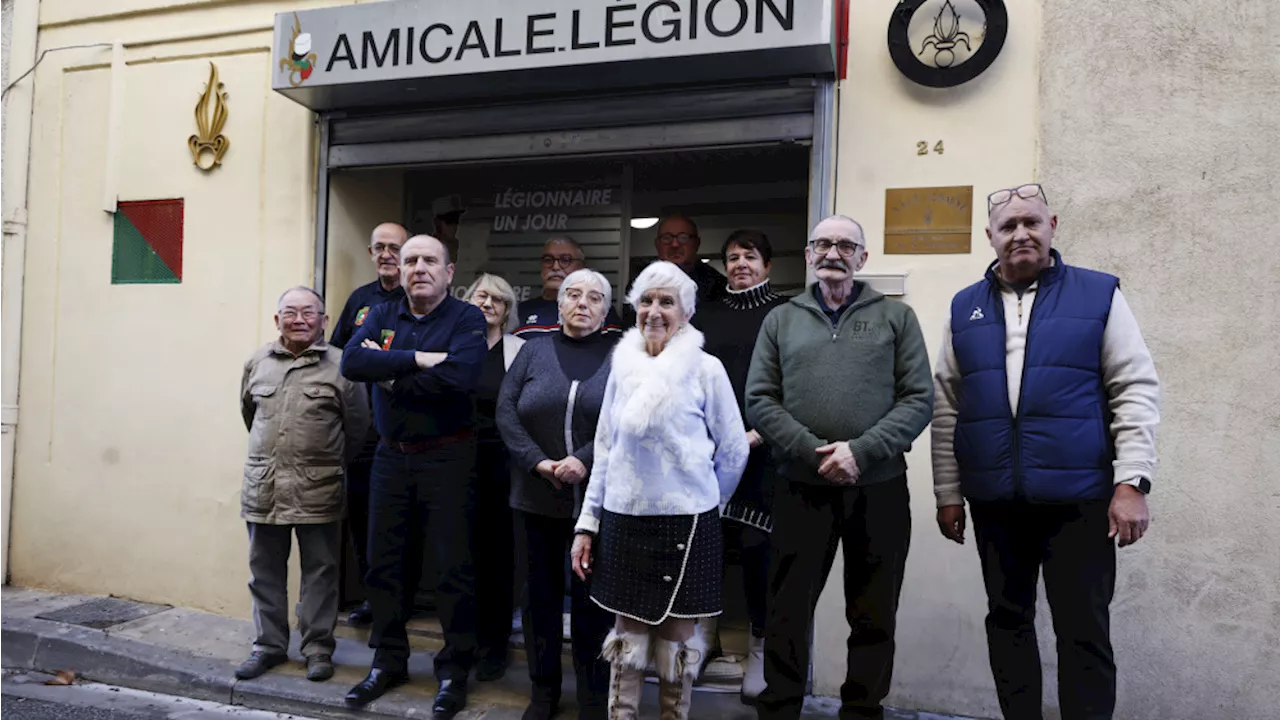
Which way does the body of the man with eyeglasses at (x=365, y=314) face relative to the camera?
toward the camera

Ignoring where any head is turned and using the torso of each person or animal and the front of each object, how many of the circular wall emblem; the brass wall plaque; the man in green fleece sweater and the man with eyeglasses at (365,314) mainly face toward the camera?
4

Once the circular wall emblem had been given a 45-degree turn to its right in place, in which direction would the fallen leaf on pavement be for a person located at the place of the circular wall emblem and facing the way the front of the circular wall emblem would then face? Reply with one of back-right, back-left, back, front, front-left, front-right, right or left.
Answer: front-right

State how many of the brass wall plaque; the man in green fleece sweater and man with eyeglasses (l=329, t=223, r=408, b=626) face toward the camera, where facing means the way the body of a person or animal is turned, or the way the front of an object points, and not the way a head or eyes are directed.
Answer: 3

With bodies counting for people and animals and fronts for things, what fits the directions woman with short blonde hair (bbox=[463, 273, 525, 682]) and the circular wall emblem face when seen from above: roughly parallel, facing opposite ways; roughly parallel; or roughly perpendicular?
roughly parallel

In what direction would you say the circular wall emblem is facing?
toward the camera

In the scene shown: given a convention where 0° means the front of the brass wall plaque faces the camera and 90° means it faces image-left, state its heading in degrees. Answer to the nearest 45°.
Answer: approximately 0°

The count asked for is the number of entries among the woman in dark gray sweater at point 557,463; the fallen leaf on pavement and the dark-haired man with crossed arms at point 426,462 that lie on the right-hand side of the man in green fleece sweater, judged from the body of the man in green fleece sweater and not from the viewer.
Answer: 3

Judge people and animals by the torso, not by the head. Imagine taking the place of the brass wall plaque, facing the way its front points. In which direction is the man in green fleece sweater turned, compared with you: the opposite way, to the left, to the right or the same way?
the same way

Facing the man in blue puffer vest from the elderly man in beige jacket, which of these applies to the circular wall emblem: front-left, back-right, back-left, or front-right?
front-left

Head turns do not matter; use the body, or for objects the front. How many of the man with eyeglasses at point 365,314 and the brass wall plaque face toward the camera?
2

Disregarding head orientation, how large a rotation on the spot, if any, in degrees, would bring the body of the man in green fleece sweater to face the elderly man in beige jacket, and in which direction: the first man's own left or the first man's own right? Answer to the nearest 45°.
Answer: approximately 90° to the first man's own right
